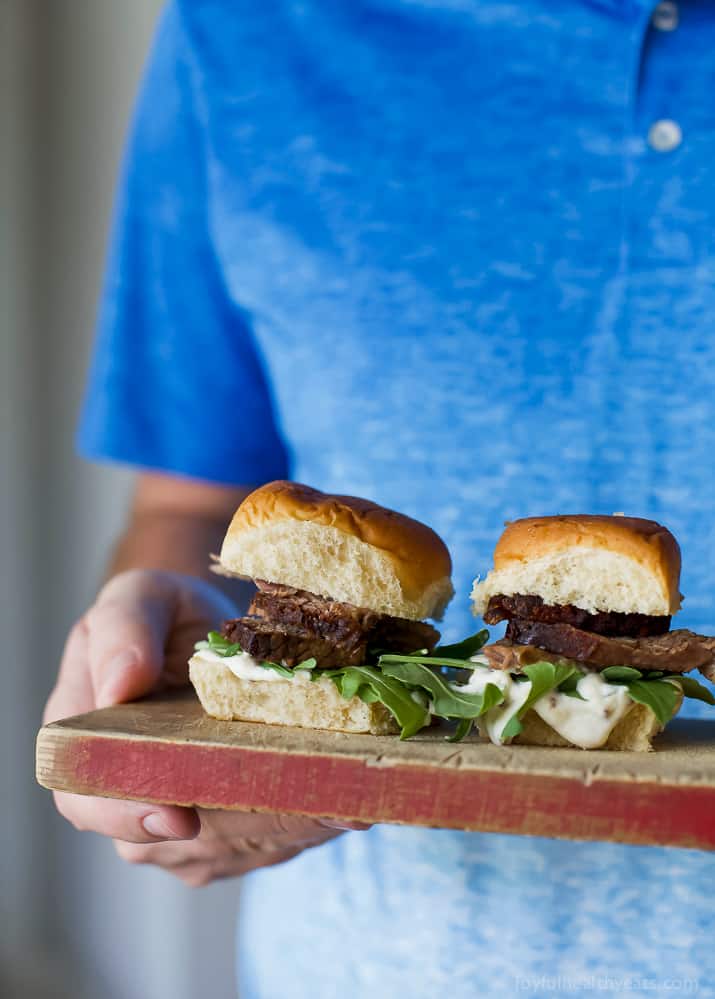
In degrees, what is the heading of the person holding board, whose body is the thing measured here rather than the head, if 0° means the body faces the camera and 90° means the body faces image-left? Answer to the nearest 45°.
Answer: approximately 0°
